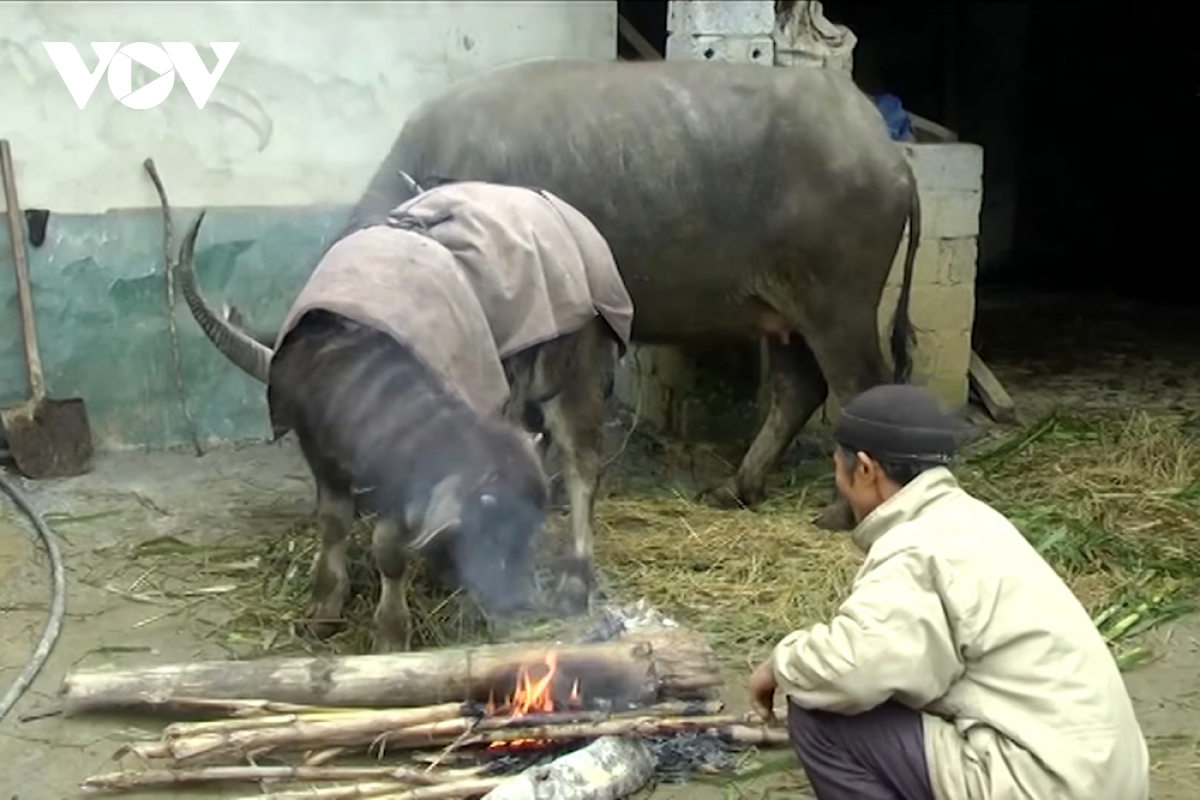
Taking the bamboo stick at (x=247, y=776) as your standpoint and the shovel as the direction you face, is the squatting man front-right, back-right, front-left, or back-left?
back-right

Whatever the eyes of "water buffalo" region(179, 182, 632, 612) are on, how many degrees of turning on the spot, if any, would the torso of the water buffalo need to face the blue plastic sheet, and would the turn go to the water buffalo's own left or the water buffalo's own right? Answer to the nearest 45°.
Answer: approximately 180°

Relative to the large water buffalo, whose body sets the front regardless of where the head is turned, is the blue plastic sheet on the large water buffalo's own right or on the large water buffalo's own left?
on the large water buffalo's own right

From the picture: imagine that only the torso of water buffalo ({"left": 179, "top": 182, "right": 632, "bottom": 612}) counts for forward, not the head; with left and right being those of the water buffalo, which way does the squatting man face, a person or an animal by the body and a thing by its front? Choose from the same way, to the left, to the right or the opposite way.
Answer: to the right

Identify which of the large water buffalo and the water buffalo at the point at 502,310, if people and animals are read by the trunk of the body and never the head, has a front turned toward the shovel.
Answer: the large water buffalo

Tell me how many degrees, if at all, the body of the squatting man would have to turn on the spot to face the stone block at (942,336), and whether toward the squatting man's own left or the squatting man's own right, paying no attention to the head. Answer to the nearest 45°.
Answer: approximately 45° to the squatting man's own right

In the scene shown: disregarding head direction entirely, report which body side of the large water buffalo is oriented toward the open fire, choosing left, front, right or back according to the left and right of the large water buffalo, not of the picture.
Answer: left

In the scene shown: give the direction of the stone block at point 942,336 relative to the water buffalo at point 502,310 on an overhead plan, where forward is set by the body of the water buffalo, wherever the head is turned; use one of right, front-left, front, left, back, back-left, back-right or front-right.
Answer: back

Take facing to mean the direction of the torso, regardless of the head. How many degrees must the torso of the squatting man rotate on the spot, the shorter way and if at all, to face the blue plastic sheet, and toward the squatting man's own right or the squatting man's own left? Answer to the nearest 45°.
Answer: approximately 45° to the squatting man's own right

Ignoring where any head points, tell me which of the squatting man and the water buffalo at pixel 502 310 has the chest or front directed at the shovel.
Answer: the squatting man

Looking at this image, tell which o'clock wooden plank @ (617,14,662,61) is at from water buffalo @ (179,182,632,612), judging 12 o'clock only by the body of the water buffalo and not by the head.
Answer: The wooden plank is roughly at 5 o'clock from the water buffalo.

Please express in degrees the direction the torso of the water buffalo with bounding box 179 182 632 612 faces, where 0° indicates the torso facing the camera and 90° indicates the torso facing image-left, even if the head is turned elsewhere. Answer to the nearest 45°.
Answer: approximately 45°

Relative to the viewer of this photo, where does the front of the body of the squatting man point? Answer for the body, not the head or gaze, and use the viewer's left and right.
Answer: facing away from the viewer and to the left of the viewer

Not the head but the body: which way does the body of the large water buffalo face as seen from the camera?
to the viewer's left

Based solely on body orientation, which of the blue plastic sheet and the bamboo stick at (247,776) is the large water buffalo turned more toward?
the bamboo stick
